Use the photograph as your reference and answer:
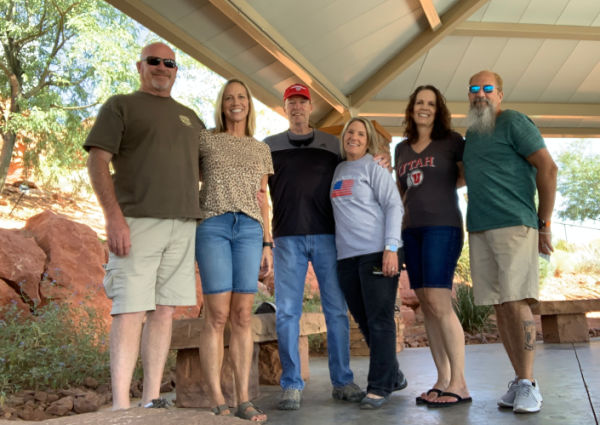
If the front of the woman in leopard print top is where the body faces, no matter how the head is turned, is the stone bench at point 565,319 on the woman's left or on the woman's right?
on the woman's left

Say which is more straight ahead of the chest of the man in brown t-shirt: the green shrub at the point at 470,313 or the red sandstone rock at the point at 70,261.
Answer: the green shrub

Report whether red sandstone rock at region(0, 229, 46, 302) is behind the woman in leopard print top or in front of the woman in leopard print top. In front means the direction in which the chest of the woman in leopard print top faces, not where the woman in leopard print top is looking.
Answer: behind

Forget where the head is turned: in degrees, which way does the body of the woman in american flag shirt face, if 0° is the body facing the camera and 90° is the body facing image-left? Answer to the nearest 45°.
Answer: approximately 45°

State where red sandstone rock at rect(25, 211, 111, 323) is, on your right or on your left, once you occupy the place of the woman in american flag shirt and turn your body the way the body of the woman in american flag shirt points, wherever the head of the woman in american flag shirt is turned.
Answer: on your right

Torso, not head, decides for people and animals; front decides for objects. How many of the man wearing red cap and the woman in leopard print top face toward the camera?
2

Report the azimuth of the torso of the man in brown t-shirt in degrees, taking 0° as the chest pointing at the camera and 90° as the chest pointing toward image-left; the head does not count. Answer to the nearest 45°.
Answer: approximately 315°

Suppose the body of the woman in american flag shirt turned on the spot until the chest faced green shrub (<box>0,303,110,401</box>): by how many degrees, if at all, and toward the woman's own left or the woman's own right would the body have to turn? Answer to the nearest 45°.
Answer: approximately 45° to the woman's own right
